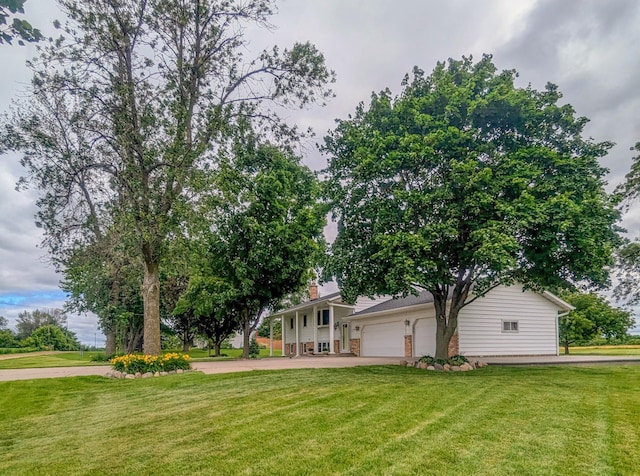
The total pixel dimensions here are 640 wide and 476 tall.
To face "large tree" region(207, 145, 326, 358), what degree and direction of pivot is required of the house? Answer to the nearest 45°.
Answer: approximately 45° to its right

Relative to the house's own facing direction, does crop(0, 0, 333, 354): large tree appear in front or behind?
in front

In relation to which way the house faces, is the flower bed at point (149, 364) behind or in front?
in front

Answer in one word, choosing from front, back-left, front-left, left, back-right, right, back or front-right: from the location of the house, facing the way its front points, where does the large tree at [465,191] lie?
front-left

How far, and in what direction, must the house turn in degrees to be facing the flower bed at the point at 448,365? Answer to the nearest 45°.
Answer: approximately 45° to its left

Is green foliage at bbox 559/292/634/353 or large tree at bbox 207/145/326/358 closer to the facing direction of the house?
the large tree
